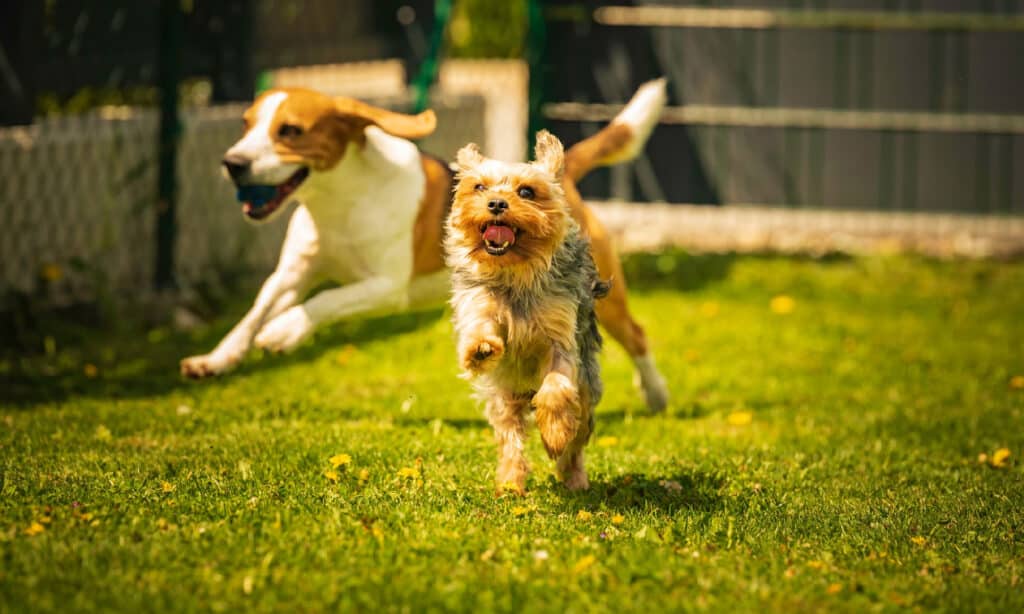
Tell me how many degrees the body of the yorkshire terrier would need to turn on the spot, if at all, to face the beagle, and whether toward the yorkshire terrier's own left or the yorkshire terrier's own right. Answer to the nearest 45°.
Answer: approximately 135° to the yorkshire terrier's own right

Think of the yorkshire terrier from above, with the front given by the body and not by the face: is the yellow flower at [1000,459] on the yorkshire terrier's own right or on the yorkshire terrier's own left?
on the yorkshire terrier's own left

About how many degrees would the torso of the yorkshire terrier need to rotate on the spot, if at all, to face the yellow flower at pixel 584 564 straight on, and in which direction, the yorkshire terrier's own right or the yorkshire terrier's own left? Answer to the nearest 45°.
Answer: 0° — it already faces it

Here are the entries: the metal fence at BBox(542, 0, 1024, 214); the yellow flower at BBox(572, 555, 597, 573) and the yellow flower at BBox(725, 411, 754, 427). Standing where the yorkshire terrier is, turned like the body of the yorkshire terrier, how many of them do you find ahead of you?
1

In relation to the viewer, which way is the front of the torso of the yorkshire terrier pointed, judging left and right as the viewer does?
facing the viewer

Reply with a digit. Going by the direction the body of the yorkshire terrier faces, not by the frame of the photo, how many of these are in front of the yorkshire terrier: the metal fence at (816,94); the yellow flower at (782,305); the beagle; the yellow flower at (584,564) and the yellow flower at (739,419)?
1

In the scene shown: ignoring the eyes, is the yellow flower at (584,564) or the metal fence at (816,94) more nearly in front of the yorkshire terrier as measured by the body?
the yellow flower

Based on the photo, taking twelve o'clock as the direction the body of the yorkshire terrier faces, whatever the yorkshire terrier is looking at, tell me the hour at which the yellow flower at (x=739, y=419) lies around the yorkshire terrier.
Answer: The yellow flower is roughly at 7 o'clock from the yorkshire terrier.

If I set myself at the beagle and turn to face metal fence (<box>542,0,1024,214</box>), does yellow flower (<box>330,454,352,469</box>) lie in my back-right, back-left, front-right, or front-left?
back-right
